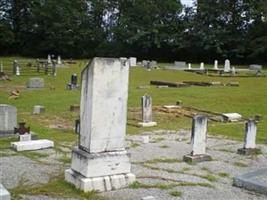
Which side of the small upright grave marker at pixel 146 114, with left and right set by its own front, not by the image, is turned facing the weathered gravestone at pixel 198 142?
front

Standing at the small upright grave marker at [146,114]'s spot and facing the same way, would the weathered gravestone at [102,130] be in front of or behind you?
in front

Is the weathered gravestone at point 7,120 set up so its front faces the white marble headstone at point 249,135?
no

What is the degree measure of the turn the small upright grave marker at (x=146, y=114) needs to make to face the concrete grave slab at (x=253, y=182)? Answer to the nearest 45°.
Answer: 0° — it already faces it

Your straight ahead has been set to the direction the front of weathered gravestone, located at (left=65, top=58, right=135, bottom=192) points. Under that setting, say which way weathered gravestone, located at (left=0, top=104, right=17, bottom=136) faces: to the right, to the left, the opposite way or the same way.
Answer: the same way

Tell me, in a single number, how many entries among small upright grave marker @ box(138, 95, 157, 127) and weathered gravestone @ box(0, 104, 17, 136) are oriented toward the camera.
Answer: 2

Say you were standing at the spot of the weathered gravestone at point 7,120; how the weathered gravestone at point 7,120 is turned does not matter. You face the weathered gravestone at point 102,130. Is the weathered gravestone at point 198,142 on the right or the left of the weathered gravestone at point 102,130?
left

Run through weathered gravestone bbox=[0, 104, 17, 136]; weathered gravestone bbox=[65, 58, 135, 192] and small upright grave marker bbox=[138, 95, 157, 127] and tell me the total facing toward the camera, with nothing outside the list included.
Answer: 3

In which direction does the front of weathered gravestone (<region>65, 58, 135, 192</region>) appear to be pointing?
toward the camera

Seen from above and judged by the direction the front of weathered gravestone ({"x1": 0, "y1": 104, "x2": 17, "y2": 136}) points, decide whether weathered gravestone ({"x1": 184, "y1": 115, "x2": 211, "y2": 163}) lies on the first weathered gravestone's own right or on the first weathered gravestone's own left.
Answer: on the first weathered gravestone's own left

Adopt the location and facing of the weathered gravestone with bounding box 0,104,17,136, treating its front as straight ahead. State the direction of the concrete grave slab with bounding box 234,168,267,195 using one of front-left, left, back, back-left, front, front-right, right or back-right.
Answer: front-left

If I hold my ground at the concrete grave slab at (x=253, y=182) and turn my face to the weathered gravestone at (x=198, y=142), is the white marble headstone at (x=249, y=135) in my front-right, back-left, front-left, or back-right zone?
front-right

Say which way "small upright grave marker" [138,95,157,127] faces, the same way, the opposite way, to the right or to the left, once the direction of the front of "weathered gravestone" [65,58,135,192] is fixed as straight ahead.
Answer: the same way

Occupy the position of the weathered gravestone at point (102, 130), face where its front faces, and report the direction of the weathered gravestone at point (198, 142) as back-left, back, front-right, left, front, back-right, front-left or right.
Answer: back-left

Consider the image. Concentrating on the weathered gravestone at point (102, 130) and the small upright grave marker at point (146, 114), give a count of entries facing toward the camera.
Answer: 2

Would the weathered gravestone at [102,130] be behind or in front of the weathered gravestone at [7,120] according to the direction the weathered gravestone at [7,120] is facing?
in front

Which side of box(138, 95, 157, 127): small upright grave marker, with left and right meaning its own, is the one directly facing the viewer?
front

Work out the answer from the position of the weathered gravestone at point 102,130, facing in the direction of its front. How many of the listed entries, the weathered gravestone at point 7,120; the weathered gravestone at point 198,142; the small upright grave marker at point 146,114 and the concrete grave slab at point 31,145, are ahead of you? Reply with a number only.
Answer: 0

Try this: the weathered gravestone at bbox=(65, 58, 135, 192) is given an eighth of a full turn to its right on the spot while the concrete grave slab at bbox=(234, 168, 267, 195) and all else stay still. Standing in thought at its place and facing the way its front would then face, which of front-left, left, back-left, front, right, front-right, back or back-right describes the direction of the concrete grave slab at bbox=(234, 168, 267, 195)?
back-left

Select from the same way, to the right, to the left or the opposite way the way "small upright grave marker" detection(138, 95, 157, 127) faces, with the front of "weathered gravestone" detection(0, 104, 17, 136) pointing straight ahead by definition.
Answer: the same way
